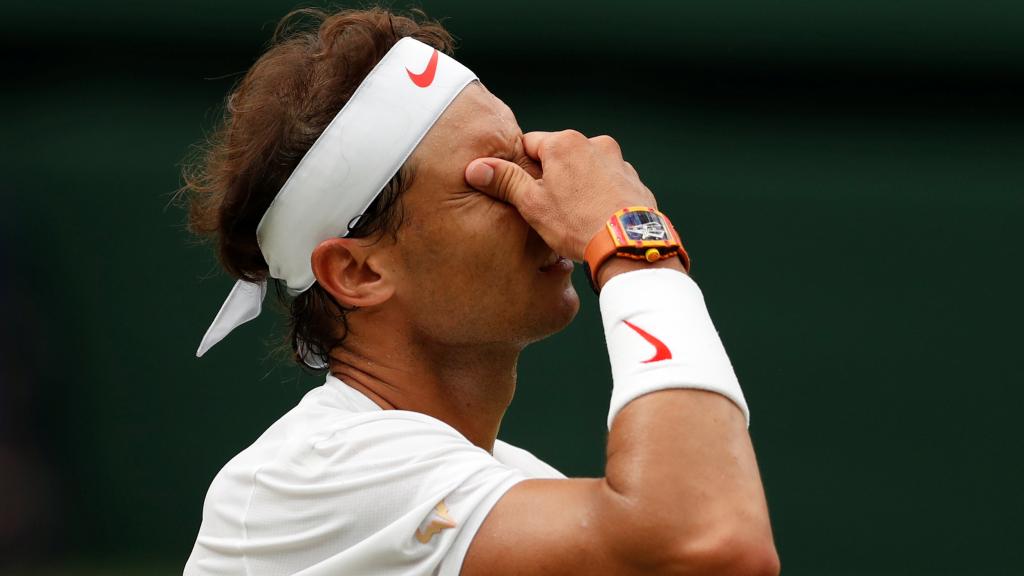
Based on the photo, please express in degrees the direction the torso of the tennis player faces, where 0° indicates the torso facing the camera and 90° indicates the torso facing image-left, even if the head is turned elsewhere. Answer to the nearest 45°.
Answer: approximately 270°
